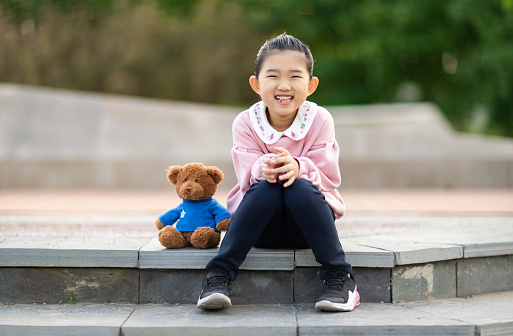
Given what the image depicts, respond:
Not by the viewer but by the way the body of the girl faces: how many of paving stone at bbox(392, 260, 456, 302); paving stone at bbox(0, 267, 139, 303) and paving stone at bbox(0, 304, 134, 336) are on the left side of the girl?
1

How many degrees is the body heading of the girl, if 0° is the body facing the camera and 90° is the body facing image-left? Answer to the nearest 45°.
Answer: approximately 0°

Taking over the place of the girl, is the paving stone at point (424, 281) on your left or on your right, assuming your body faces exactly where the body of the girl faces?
on your left

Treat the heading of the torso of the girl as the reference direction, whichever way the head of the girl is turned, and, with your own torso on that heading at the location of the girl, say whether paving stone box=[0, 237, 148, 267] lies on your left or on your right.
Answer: on your right

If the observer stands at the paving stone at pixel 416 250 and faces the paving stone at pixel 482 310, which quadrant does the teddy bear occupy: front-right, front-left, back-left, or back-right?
back-right

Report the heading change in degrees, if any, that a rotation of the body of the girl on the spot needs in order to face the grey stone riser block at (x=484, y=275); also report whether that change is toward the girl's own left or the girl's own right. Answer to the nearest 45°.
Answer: approximately 90° to the girl's own left

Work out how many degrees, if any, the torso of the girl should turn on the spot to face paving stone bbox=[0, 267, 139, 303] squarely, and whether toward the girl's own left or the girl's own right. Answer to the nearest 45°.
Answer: approximately 90° to the girl's own right

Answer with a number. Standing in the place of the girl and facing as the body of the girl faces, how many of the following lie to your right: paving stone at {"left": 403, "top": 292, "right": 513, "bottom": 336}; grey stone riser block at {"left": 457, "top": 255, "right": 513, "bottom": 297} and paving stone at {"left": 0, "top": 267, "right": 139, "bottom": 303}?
1

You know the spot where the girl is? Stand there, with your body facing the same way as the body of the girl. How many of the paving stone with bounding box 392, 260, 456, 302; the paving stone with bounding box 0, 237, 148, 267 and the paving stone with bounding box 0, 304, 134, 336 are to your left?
1

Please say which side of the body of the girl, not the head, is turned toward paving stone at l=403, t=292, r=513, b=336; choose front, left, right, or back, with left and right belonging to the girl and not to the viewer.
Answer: left
